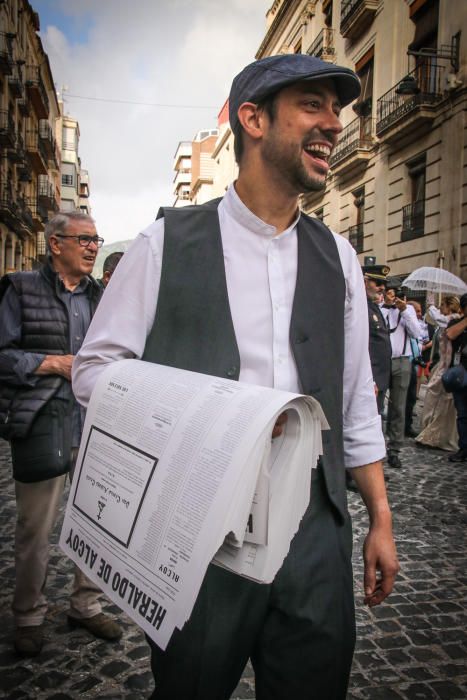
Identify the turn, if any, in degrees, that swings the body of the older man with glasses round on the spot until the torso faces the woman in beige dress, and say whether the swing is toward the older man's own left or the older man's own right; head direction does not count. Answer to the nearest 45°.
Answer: approximately 90° to the older man's own left

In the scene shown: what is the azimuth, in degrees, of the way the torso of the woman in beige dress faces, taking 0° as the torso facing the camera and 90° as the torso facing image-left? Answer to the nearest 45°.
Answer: approximately 90°

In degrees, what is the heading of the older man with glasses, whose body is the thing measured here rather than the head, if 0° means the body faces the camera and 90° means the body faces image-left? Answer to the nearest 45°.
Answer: approximately 315°

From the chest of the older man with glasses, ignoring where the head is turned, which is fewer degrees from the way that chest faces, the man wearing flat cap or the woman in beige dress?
the man wearing flat cap

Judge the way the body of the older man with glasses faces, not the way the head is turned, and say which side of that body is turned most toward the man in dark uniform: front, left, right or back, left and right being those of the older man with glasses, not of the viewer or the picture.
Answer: left

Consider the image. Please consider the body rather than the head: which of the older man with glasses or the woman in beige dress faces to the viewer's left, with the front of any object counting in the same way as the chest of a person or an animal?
the woman in beige dress
